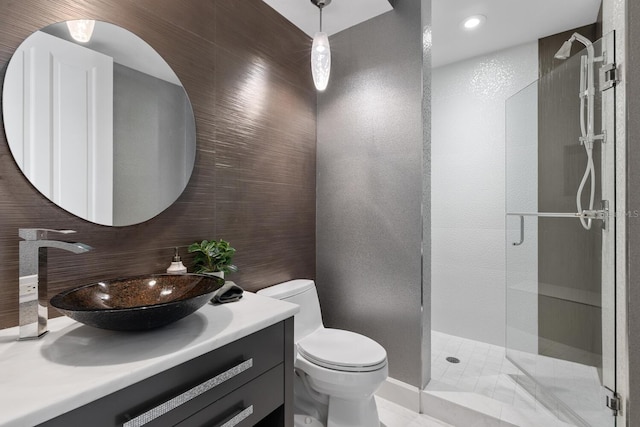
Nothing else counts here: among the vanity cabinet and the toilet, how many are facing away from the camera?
0

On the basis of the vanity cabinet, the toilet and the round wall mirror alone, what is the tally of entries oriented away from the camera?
0

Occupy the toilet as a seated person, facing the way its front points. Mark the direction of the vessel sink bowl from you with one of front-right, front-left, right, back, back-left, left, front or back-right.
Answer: right

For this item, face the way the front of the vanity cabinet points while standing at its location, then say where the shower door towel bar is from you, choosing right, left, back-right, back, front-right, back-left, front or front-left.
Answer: front-left

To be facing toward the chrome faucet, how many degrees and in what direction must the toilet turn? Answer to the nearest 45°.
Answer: approximately 90° to its right

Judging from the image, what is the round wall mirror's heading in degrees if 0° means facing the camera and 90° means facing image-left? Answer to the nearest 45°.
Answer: approximately 315°

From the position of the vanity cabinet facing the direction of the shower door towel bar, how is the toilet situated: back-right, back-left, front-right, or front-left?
front-left

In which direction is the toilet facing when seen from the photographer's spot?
facing the viewer and to the right of the viewer

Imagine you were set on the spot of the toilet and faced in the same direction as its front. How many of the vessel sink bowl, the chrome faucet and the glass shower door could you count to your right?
2

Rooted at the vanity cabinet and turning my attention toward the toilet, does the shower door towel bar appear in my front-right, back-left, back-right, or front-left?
front-right

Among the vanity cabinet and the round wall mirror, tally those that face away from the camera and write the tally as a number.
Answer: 0

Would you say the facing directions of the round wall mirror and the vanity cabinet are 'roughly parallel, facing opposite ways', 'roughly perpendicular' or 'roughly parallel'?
roughly parallel

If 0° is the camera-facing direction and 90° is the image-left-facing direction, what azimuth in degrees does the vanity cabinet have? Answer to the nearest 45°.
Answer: approximately 315°

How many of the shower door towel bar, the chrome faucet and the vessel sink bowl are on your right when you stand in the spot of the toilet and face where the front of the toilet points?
2
